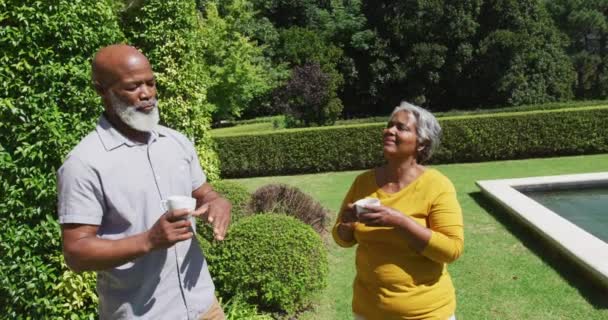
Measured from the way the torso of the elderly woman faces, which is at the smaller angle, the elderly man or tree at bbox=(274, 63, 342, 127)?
the elderly man

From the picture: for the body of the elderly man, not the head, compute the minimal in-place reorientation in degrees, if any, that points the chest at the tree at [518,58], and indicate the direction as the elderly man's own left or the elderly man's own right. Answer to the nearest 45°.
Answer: approximately 90° to the elderly man's own left

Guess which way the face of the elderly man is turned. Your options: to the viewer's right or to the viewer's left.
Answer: to the viewer's right

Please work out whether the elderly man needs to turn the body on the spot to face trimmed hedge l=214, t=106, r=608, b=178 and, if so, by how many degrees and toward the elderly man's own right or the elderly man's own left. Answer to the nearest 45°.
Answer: approximately 90° to the elderly man's own left

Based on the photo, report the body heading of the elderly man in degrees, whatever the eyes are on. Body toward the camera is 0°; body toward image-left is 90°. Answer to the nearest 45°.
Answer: approximately 315°

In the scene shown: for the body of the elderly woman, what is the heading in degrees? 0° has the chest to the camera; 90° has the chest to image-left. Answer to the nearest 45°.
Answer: approximately 45°

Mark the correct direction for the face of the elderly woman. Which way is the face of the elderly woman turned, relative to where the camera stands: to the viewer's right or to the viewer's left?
to the viewer's left

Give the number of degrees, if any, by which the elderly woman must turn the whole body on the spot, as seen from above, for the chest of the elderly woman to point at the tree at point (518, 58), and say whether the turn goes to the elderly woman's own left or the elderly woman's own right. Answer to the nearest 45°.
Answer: approximately 135° to the elderly woman's own right

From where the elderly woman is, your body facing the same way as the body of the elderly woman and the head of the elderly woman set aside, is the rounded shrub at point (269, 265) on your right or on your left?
on your right

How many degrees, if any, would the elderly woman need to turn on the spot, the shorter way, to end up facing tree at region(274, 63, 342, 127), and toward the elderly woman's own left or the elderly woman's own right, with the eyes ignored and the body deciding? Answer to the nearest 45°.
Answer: approximately 135° to the elderly woman's own right

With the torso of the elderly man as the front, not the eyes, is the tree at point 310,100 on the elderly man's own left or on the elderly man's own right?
on the elderly man's own left
